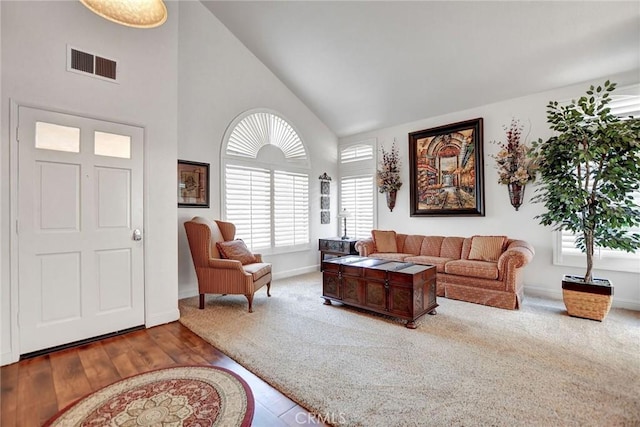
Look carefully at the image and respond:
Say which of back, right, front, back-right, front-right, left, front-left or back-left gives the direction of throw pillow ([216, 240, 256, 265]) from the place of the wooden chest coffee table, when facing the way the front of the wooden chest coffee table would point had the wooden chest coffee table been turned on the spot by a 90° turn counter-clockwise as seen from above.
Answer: back-right

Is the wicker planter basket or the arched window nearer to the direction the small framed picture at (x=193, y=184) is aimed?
the wicker planter basket

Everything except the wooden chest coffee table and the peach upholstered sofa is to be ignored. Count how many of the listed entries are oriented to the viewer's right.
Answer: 0

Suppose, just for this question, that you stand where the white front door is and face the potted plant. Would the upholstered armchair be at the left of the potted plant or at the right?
left

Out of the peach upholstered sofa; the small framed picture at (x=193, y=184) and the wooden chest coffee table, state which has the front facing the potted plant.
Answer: the small framed picture

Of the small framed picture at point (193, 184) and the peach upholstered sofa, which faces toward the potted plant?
the small framed picture

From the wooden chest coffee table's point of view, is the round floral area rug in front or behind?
in front

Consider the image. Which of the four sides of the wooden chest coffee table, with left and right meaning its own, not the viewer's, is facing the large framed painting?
back

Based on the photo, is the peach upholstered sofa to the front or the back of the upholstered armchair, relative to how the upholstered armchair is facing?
to the front

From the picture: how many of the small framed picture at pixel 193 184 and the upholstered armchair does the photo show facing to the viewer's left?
0

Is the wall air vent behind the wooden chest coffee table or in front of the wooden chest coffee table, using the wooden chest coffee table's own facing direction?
in front
